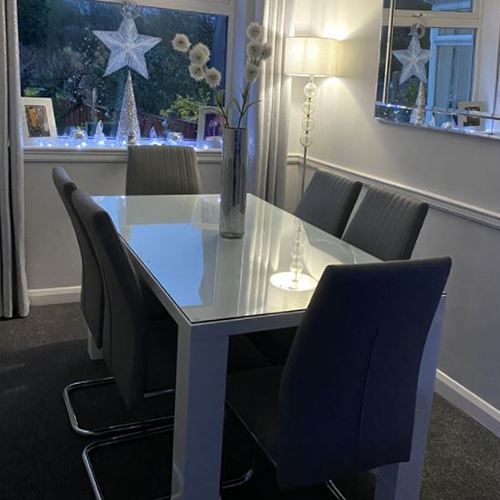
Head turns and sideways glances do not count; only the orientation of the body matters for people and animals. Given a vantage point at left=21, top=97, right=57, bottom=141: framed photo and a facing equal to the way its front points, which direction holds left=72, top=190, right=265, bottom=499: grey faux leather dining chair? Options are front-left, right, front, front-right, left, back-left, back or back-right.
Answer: front

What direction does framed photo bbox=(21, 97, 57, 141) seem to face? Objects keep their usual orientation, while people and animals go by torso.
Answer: toward the camera

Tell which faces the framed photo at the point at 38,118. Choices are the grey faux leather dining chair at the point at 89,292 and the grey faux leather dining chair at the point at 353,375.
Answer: the grey faux leather dining chair at the point at 353,375

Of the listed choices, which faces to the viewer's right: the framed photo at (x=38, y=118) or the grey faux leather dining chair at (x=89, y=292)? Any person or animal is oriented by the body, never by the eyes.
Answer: the grey faux leather dining chair

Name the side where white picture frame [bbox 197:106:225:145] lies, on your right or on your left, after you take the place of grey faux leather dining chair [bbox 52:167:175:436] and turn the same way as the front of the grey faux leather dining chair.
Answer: on your left

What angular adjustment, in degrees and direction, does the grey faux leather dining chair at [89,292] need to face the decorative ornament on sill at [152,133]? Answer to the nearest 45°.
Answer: approximately 90° to its left

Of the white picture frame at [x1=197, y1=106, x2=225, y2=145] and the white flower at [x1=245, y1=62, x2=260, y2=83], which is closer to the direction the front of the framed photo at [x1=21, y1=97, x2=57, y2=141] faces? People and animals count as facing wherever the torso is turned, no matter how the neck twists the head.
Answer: the white flower

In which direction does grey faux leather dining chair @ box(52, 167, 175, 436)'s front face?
to the viewer's right

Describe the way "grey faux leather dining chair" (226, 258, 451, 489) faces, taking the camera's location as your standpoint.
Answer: facing away from the viewer and to the left of the viewer

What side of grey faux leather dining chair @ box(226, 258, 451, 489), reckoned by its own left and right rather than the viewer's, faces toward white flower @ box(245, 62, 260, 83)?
front

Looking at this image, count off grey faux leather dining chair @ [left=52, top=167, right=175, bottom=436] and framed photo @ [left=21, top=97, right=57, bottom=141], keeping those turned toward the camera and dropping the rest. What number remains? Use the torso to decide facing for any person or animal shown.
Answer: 1

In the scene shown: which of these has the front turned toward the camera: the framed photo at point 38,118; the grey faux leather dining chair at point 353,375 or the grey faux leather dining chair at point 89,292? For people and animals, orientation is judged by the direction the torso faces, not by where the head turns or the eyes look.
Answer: the framed photo

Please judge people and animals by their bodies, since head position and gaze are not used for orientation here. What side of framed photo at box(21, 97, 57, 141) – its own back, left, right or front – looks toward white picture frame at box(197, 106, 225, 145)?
left

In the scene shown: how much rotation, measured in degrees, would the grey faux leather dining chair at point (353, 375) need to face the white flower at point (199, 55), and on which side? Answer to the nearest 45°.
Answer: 0° — it already faces it
